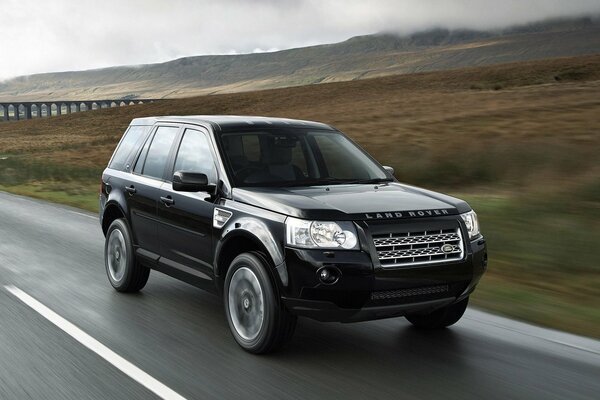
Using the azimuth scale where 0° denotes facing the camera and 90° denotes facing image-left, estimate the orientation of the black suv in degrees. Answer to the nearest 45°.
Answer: approximately 315°
